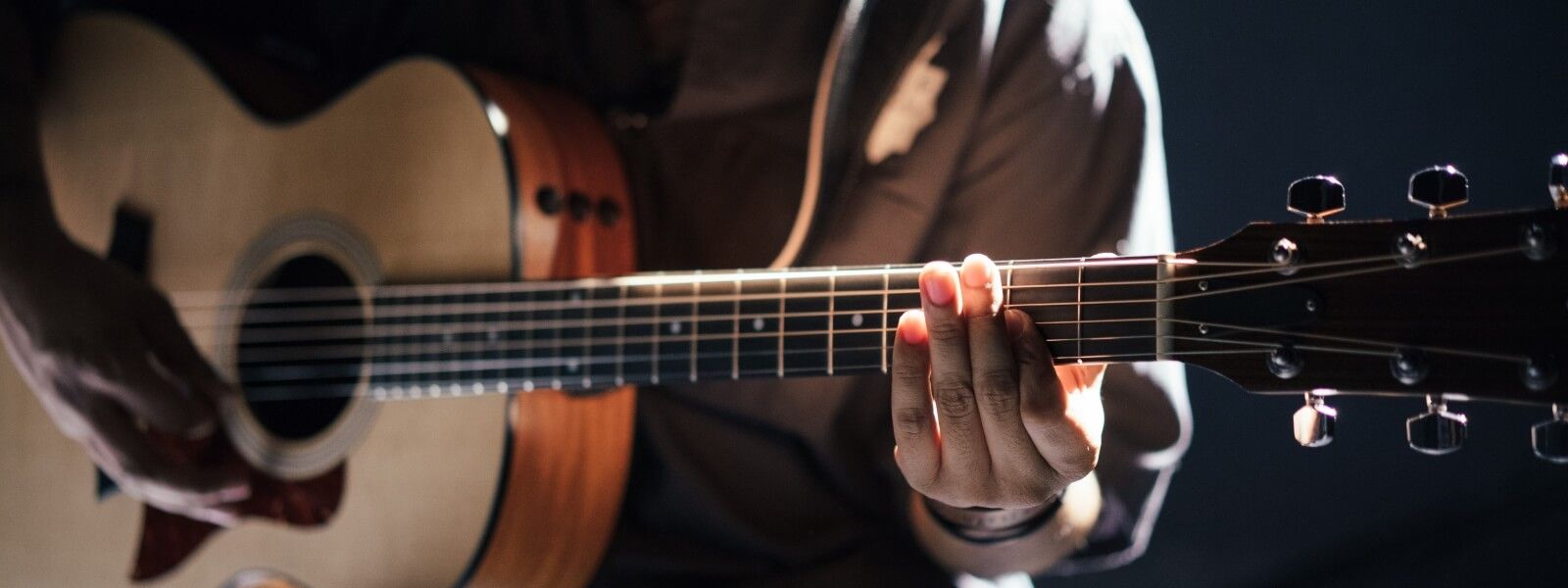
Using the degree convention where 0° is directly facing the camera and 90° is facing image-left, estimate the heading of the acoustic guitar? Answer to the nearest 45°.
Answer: approximately 45°
